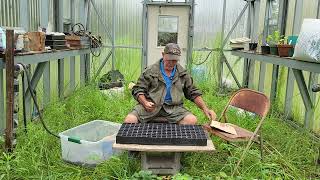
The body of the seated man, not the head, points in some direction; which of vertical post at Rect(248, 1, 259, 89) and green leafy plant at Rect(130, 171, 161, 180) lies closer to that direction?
the green leafy plant

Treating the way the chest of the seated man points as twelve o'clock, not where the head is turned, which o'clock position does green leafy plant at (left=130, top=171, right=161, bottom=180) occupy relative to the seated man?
The green leafy plant is roughly at 12 o'clock from the seated man.

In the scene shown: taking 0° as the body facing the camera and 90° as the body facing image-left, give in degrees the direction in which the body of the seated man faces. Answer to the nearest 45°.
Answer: approximately 0°

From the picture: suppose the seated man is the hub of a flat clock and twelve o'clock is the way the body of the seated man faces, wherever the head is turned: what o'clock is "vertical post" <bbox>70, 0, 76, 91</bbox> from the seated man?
The vertical post is roughly at 5 o'clock from the seated man.

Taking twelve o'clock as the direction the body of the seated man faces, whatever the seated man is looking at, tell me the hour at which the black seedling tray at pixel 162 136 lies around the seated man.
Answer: The black seedling tray is roughly at 12 o'clock from the seated man.

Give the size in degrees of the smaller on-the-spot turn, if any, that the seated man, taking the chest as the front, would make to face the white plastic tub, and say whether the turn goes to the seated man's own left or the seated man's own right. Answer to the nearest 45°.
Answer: approximately 45° to the seated man's own right

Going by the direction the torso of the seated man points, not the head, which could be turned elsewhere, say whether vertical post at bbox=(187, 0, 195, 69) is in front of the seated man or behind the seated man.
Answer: behind

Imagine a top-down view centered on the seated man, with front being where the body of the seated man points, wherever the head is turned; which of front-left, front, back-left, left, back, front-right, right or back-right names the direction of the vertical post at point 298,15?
back-left

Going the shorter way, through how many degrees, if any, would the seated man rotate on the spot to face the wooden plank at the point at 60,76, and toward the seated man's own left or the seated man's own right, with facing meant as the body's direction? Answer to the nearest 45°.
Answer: approximately 135° to the seated man's own right

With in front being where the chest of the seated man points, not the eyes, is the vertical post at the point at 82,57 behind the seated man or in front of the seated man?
behind

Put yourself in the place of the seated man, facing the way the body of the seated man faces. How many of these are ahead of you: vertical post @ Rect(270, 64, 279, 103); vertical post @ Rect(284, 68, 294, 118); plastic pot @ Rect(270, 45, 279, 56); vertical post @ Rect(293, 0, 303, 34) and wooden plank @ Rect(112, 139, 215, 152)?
1

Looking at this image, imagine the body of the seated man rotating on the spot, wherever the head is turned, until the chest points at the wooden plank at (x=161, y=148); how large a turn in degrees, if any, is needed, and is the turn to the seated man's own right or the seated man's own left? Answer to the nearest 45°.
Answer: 0° — they already face it

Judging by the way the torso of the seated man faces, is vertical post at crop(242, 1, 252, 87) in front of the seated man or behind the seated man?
behind

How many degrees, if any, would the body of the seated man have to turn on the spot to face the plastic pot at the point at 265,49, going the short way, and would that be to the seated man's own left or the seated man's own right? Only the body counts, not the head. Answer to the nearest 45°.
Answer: approximately 135° to the seated man's own left

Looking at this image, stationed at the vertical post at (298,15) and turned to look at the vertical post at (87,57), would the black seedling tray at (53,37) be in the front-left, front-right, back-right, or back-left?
front-left
